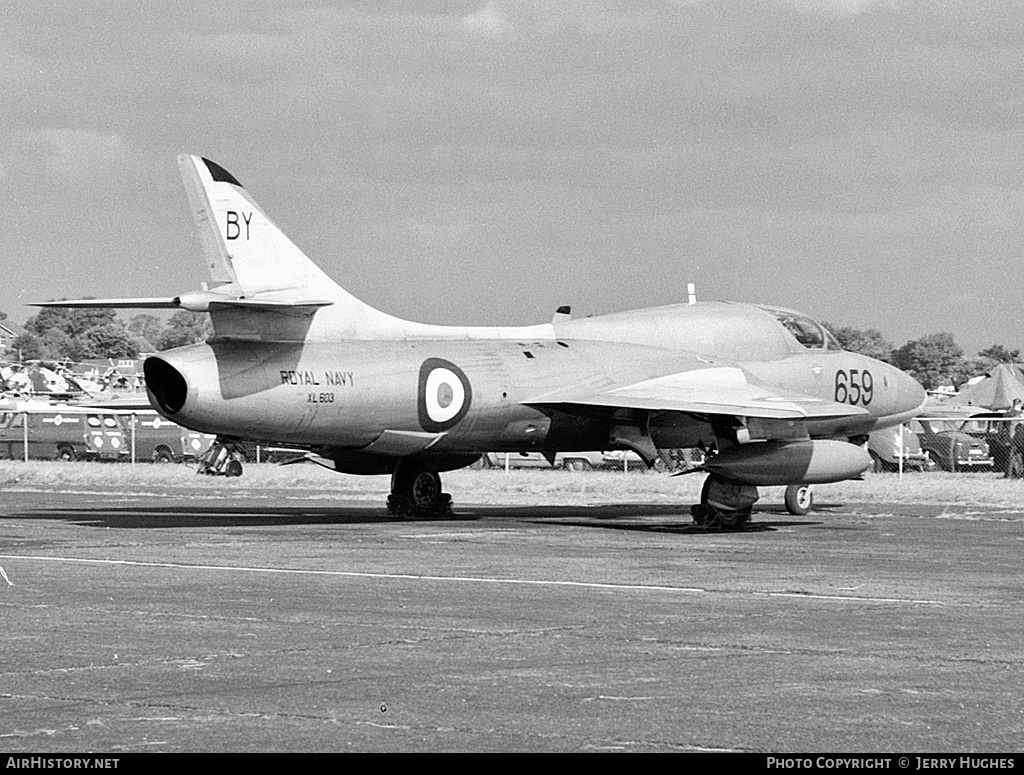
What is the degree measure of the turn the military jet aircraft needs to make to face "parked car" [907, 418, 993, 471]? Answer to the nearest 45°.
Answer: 0° — it already faces it

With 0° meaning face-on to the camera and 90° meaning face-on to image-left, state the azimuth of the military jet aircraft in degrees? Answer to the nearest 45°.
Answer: approximately 225°

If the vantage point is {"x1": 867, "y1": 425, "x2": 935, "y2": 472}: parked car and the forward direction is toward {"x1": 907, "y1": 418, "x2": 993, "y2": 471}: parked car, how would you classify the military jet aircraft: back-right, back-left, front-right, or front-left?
back-right

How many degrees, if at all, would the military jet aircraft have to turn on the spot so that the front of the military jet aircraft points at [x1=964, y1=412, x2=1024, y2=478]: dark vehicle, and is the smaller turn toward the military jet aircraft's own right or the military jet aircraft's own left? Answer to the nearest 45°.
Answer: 0° — it already faces it
